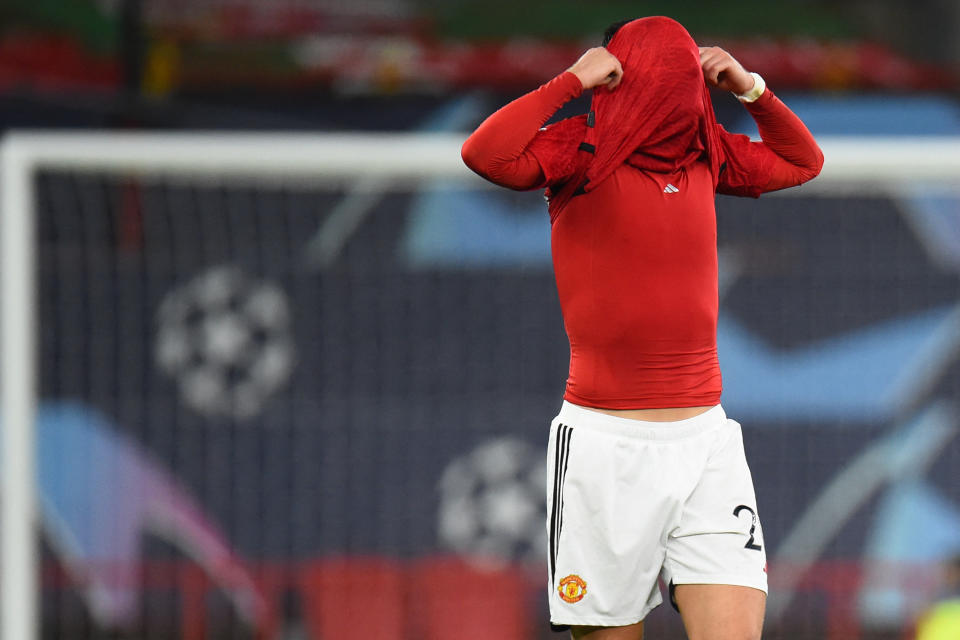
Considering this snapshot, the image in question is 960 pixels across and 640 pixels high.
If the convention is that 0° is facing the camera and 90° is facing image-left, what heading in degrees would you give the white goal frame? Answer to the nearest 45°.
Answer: approximately 0°

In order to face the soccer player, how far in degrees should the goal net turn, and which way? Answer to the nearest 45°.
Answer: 0° — it already faces them

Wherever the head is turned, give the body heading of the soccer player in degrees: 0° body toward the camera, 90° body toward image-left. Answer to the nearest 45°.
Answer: approximately 315°

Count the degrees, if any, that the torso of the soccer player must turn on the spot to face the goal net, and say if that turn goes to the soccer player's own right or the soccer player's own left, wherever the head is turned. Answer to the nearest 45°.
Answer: approximately 180°
